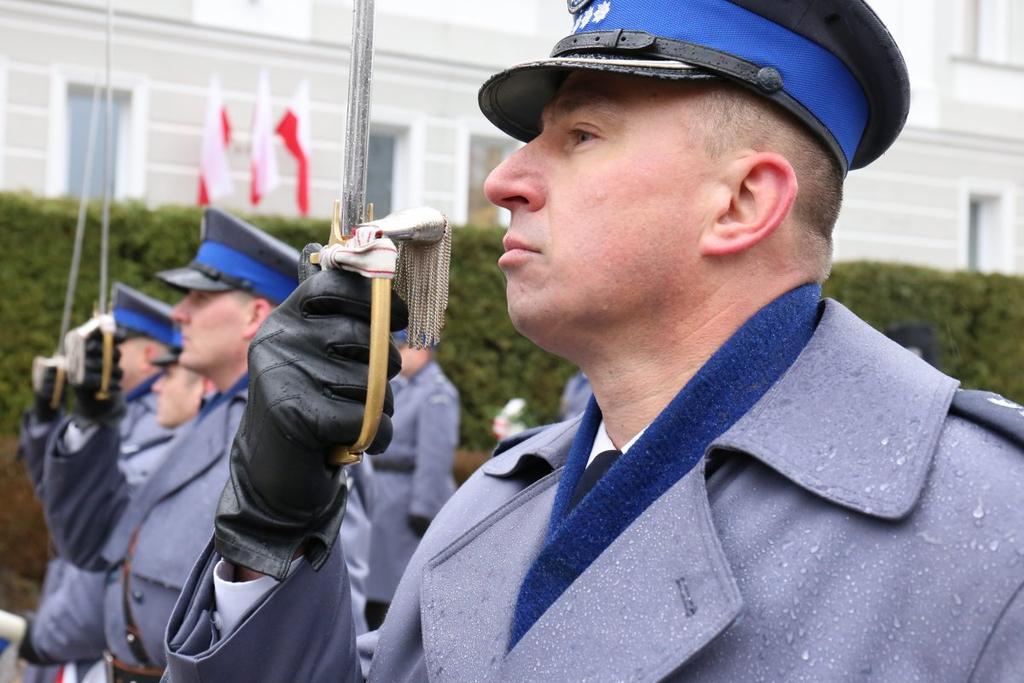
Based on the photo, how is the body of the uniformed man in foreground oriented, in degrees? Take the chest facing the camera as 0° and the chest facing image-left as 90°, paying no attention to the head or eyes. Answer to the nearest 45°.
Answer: approximately 45°

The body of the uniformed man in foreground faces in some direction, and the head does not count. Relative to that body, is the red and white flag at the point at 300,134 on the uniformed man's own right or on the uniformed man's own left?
on the uniformed man's own right

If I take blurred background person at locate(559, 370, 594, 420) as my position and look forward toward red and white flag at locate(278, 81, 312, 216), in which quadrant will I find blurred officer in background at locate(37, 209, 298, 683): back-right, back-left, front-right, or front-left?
back-left

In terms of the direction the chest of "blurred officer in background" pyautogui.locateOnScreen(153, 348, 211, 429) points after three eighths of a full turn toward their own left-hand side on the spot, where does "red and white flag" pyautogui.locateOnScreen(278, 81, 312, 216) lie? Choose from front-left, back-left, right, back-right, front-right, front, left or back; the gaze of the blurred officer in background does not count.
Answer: back-left

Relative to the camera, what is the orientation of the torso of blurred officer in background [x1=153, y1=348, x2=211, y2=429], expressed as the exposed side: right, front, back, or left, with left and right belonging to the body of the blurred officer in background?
left

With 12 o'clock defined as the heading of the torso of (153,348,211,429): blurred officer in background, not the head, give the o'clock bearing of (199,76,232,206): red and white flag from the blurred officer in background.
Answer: The red and white flag is roughly at 3 o'clock from the blurred officer in background.

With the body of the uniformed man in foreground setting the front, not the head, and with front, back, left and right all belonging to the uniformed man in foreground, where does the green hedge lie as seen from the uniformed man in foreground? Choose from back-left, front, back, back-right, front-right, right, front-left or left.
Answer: back-right

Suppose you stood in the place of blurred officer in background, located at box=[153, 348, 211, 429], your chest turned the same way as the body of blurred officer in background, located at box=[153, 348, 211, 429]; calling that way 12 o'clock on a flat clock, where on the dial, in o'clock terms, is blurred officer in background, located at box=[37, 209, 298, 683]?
blurred officer in background, located at box=[37, 209, 298, 683] is roughly at 9 o'clock from blurred officer in background, located at box=[153, 348, 211, 429].

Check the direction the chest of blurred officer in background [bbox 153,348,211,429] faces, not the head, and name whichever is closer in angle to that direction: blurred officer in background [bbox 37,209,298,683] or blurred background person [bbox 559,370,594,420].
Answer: the blurred officer in background

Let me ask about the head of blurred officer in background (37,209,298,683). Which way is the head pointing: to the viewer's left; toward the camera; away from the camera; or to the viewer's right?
to the viewer's left

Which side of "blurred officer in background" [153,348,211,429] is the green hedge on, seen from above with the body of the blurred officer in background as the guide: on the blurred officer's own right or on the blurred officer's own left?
on the blurred officer's own right

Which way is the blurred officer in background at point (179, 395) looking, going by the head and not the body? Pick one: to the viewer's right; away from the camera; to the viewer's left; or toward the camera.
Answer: to the viewer's left

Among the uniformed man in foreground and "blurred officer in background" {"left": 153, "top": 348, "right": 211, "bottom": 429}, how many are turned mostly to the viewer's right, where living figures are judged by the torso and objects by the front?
0

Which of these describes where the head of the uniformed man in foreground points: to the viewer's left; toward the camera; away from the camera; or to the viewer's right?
to the viewer's left

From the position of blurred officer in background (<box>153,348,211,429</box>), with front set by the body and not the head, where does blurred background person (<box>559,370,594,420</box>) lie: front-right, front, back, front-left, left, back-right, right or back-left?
back-right
